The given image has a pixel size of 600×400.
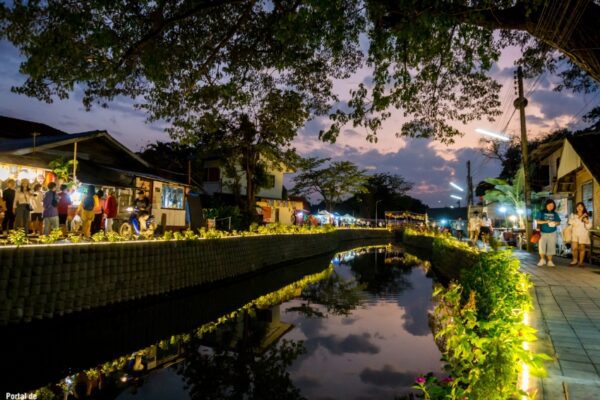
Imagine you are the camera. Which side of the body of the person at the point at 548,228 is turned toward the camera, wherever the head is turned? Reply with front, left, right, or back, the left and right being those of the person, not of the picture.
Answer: front

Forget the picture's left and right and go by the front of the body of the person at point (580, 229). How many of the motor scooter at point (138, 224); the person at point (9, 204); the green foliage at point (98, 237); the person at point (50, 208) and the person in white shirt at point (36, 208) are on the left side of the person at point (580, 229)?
0

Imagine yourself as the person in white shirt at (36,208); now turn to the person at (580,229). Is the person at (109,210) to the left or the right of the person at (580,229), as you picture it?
left

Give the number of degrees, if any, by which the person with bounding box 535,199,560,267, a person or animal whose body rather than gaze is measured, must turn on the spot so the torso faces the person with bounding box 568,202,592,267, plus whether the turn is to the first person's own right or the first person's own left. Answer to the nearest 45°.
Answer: approximately 135° to the first person's own left

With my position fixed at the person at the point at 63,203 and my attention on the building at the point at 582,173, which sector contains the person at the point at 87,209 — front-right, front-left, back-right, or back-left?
front-right

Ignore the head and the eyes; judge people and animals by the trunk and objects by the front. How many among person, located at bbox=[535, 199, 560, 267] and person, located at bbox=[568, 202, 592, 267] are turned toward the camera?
2

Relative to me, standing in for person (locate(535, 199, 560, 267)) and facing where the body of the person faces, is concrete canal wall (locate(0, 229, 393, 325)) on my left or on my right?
on my right

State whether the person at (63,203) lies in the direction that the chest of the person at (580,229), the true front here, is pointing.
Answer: no

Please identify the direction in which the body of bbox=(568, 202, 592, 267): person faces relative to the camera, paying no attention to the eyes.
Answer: toward the camera

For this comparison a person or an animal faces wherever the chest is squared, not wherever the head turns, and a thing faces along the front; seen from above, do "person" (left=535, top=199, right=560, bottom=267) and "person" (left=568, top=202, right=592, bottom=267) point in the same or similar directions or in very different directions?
same or similar directions
